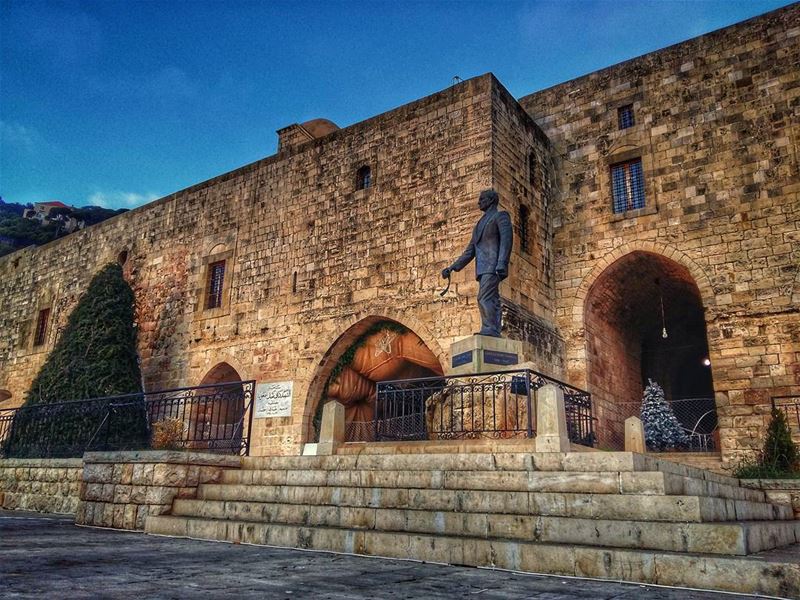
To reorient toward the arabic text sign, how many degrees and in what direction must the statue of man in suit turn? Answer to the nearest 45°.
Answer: approximately 90° to its right

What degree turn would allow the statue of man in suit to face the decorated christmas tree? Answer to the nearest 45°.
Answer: approximately 180°

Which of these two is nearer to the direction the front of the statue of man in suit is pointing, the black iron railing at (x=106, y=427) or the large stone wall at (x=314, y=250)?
the black iron railing

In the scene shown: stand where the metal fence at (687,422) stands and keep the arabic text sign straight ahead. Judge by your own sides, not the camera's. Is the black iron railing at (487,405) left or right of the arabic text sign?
left

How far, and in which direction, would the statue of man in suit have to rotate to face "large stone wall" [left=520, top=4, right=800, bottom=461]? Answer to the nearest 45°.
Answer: approximately 180°

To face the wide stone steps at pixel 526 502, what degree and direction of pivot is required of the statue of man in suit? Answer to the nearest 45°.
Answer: approximately 45° to its left

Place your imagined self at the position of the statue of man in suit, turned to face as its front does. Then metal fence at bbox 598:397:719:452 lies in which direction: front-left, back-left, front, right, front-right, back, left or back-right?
back

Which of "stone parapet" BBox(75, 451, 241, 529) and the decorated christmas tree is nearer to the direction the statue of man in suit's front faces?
the stone parapet

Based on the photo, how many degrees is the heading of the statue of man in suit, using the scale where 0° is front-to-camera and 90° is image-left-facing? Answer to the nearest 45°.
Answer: approximately 45°

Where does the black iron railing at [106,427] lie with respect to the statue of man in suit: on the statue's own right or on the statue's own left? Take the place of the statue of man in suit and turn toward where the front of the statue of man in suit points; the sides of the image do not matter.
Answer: on the statue's own right

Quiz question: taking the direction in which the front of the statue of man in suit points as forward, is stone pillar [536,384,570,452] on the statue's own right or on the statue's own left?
on the statue's own left

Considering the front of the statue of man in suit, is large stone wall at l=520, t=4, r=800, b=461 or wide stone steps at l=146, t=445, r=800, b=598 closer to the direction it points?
the wide stone steps

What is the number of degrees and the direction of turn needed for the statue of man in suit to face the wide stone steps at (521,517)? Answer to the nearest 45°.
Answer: approximately 45° to its left
